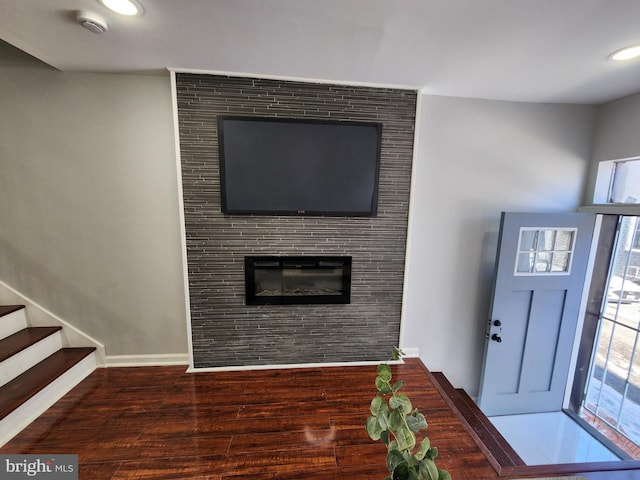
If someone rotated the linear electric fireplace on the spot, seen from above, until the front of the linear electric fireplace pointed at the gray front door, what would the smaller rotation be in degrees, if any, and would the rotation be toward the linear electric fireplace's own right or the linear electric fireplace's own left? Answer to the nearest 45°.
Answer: approximately 90° to the linear electric fireplace's own left

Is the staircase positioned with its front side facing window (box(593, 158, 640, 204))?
yes

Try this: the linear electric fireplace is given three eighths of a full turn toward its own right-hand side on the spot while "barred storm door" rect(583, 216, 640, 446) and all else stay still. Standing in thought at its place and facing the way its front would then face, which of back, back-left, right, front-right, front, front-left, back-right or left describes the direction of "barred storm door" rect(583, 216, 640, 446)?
back-right

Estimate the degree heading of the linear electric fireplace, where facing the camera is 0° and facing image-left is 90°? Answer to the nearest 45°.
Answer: approximately 0°

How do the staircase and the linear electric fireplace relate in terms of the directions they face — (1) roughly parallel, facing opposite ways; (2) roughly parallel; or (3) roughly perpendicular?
roughly perpendicular

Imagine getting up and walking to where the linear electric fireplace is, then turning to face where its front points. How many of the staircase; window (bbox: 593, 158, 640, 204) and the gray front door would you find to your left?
2

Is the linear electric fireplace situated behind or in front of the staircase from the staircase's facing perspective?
in front

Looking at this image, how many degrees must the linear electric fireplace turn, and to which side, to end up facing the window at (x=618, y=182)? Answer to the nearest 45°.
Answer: approximately 90° to its left

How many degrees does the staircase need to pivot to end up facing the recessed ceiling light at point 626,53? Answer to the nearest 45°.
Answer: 0° — it already faces it

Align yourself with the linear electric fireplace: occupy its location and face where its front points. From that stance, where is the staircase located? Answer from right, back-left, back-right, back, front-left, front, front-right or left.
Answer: right
